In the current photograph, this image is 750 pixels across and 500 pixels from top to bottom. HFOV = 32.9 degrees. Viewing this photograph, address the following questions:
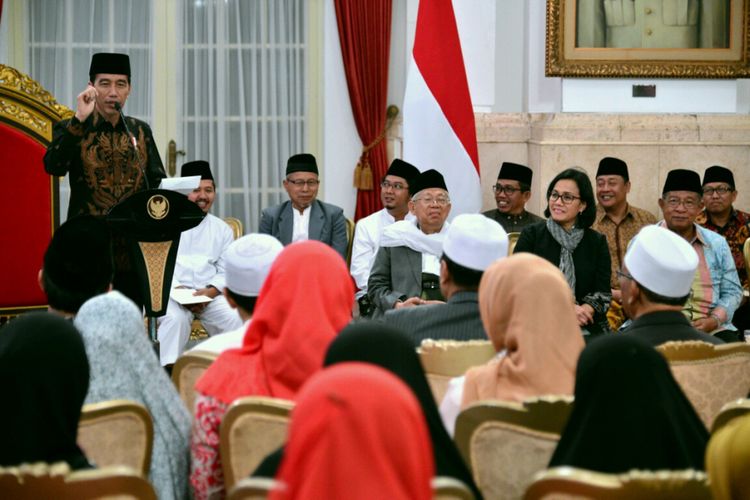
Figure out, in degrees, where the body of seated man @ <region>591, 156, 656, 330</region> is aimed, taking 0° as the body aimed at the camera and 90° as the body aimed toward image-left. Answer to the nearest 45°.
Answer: approximately 45°

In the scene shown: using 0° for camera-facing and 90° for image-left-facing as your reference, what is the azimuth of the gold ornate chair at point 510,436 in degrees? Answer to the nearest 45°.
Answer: approximately 180°

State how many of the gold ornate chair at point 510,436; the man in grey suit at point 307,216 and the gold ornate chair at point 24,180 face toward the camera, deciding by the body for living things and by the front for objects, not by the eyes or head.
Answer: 2

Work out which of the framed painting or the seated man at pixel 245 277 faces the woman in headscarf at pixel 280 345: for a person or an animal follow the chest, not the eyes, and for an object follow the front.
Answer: the framed painting

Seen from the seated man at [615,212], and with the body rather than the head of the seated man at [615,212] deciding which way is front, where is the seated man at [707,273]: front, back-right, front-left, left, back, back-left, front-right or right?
left

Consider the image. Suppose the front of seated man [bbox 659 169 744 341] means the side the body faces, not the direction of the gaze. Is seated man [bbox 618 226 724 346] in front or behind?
in front

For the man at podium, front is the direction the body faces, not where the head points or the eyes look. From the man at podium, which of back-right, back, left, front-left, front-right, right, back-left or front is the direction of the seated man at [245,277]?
front

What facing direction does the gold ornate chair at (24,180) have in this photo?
toward the camera

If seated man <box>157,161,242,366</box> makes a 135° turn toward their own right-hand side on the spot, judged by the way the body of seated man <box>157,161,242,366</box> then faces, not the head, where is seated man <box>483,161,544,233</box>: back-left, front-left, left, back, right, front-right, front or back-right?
back-right

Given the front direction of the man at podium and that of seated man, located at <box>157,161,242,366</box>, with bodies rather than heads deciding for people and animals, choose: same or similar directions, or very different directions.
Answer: same or similar directions

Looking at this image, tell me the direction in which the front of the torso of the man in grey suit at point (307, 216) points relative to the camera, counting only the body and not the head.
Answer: toward the camera

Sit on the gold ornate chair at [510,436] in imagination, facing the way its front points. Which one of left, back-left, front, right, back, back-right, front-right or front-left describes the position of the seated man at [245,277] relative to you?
front-left

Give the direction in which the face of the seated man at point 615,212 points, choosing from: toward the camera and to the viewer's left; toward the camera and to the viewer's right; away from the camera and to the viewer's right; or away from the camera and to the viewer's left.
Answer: toward the camera and to the viewer's left

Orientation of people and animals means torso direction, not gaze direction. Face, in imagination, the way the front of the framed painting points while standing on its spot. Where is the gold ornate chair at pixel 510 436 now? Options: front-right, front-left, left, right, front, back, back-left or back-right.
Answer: front

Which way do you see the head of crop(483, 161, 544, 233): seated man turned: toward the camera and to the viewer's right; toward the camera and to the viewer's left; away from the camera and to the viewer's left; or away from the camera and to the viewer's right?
toward the camera and to the viewer's left

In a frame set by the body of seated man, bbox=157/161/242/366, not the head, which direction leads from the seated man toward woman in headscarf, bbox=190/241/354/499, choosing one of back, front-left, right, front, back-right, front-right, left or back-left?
front

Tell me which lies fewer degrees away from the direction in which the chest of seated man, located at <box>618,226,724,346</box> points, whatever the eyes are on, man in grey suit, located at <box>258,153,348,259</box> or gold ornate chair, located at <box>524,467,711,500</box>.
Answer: the man in grey suit

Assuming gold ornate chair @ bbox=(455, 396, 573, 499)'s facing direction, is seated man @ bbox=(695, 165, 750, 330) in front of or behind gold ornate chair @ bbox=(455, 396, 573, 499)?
in front

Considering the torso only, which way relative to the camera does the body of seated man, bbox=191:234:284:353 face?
away from the camera

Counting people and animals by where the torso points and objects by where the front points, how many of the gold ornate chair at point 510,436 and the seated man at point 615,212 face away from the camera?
1
